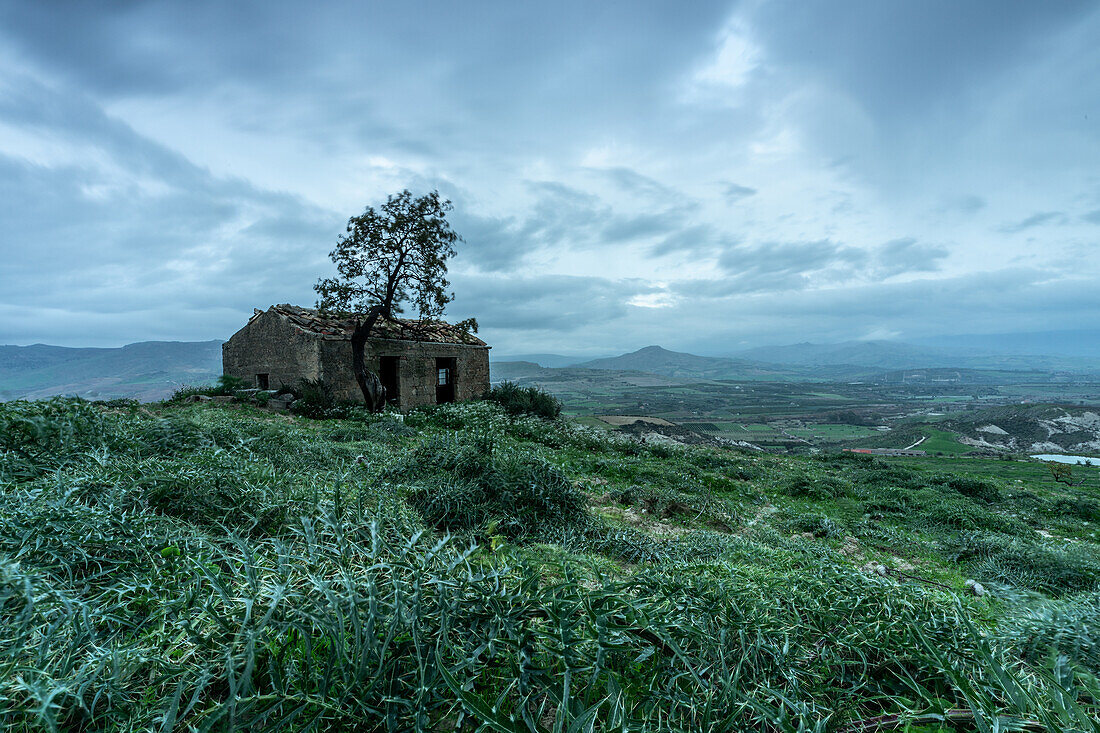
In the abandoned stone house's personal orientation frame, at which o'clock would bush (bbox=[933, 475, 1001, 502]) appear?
The bush is roughly at 12 o'clock from the abandoned stone house.

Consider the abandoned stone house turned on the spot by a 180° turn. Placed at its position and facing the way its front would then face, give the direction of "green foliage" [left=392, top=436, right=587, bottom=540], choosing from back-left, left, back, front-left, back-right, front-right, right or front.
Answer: back-left

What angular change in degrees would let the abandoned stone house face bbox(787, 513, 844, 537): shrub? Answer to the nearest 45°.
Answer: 0° — it already faces it

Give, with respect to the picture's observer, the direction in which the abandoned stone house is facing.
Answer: facing the viewer and to the right of the viewer

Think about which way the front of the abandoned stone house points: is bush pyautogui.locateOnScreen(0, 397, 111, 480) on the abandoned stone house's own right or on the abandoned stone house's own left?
on the abandoned stone house's own right

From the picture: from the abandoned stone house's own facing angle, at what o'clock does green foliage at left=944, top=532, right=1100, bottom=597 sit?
The green foliage is roughly at 1 o'clock from the abandoned stone house.

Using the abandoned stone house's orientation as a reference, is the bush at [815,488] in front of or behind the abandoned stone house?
in front
